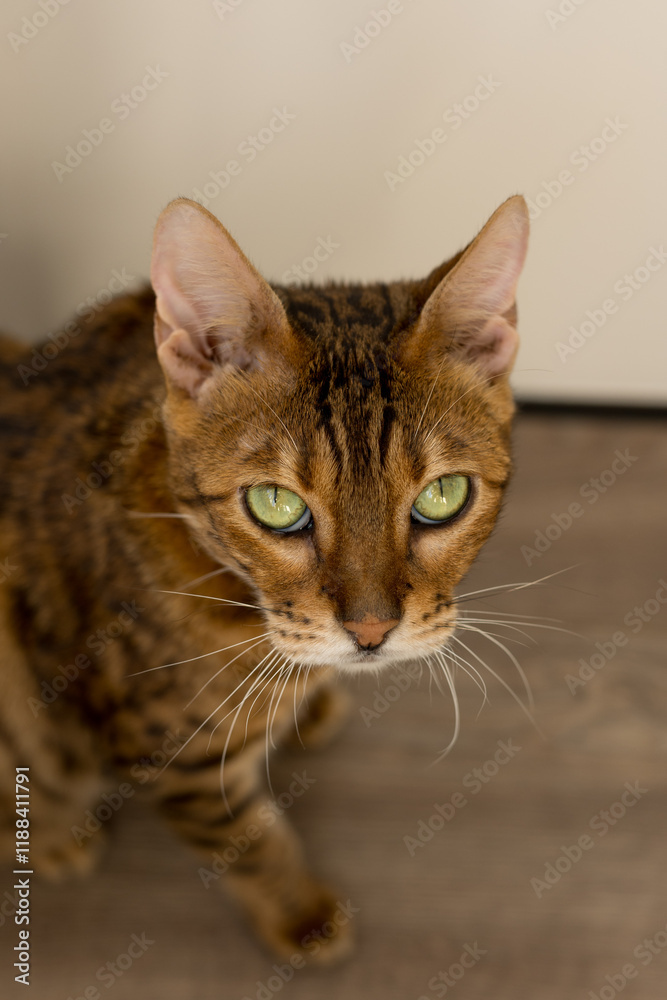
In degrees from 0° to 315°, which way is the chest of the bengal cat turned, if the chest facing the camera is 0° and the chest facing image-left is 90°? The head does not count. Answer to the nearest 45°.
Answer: approximately 315°
